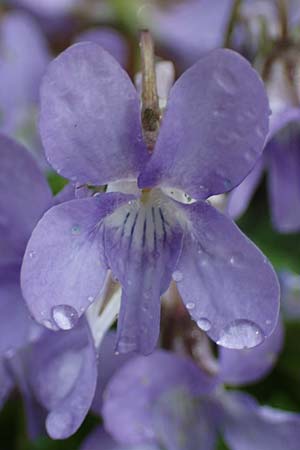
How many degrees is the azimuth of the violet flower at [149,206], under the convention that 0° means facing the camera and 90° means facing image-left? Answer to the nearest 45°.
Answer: approximately 0°

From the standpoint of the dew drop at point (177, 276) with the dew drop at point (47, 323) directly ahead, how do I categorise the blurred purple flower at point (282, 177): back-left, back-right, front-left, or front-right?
back-right

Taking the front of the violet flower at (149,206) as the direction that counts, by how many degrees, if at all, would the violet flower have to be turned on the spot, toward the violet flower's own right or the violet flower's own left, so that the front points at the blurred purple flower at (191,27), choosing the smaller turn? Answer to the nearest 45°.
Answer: approximately 180°
